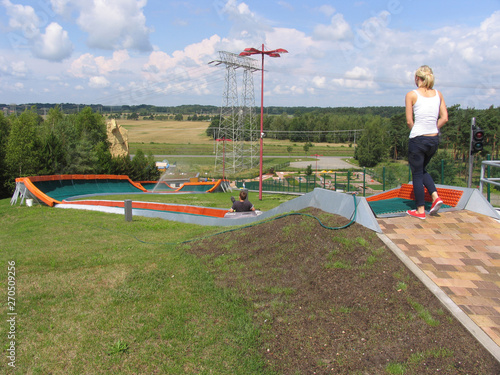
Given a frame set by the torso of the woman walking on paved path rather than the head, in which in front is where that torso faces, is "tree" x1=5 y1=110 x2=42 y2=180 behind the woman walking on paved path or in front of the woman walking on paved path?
in front

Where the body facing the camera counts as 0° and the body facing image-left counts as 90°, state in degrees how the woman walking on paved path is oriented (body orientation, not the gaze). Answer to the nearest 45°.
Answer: approximately 135°

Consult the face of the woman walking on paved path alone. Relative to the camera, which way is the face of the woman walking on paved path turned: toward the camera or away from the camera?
away from the camera
